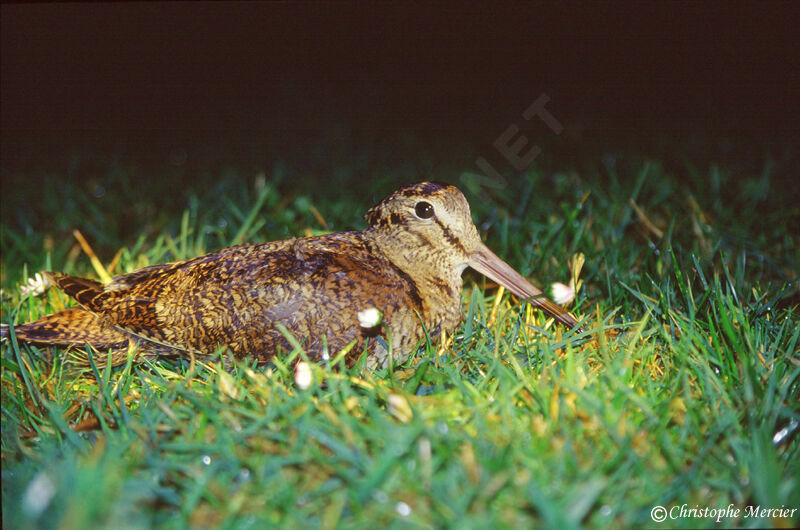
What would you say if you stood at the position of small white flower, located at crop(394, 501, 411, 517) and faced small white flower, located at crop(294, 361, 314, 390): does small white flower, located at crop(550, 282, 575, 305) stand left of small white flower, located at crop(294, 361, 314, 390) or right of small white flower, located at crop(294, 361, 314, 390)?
right

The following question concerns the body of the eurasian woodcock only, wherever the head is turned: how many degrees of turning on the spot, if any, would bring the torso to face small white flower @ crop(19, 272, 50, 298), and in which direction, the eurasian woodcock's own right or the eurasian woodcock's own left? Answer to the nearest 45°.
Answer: approximately 135° to the eurasian woodcock's own left

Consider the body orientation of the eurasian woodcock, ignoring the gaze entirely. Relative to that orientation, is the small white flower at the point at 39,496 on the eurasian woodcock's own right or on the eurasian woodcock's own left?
on the eurasian woodcock's own right

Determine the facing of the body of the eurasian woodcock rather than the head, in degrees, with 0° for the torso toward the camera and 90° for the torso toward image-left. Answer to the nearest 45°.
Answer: approximately 270°

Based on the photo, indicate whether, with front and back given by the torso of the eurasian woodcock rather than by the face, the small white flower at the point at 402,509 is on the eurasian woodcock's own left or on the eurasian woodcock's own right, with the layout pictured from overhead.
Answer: on the eurasian woodcock's own right

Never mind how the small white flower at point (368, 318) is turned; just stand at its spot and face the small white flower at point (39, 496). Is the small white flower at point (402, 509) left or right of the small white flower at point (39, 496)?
left
